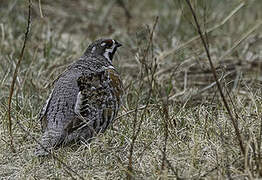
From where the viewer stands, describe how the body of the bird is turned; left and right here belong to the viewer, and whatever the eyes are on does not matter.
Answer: facing away from the viewer and to the right of the viewer
